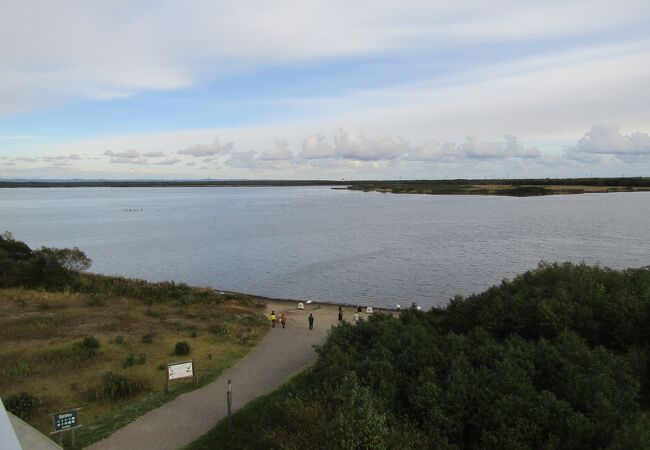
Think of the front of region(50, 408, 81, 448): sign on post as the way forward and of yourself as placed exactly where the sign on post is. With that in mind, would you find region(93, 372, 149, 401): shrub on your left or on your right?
on your left

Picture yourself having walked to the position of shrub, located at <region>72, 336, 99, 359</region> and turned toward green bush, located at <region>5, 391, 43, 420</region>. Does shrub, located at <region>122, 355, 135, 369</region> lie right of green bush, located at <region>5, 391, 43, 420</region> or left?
left

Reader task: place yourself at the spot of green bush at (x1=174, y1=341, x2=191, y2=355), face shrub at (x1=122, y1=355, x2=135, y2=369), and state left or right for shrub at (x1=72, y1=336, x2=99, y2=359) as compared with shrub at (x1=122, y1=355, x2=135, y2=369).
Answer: right

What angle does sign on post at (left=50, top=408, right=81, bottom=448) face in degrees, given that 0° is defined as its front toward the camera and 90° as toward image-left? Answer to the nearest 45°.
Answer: approximately 315°

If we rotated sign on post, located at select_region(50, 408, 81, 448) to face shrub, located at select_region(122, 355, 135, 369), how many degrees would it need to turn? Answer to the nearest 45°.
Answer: approximately 135° to its left

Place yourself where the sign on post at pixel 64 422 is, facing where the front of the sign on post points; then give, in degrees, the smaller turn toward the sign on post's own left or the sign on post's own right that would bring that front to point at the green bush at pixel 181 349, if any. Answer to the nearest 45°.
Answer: approximately 90° to the sign on post's own left

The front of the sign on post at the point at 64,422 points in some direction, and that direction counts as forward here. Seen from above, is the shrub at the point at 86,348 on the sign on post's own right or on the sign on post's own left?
on the sign on post's own left

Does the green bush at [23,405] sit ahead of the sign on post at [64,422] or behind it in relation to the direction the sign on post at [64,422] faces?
behind

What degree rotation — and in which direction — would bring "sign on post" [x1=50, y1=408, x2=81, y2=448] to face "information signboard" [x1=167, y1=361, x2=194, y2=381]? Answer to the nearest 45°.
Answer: approximately 90° to its left
